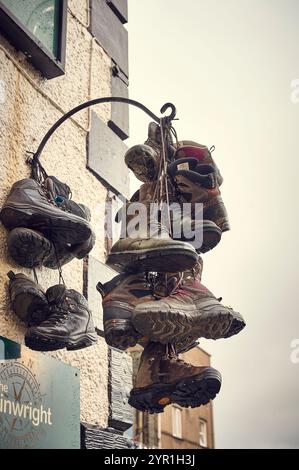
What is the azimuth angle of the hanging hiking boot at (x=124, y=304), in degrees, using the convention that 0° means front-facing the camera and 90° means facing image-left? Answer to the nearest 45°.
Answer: approximately 270°

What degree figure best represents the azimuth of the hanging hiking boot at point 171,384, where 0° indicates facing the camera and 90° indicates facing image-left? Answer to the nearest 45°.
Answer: approximately 270°

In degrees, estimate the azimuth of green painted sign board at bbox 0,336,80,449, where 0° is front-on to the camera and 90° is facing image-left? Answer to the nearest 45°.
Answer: approximately 315°

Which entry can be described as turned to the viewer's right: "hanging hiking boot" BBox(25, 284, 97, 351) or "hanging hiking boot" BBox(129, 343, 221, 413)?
"hanging hiking boot" BBox(129, 343, 221, 413)

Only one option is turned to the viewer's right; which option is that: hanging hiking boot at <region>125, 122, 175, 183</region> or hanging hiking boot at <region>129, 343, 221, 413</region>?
hanging hiking boot at <region>129, 343, 221, 413</region>
